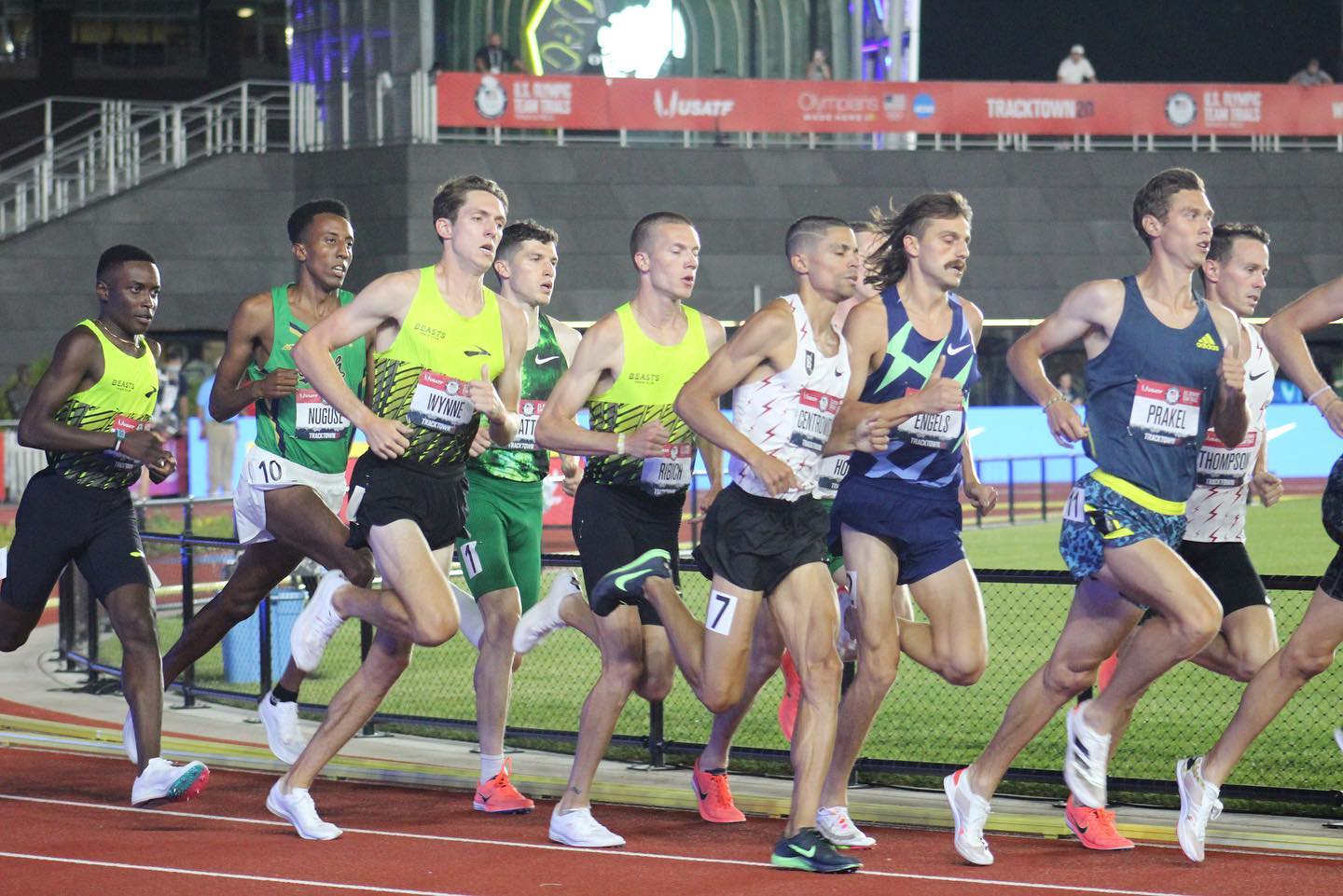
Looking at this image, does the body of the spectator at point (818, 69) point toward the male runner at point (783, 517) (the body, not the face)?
yes

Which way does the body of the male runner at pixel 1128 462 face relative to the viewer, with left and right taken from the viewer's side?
facing the viewer and to the right of the viewer

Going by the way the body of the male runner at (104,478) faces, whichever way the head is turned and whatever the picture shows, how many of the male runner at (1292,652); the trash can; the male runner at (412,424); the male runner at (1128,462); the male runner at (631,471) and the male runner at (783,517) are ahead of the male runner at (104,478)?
5

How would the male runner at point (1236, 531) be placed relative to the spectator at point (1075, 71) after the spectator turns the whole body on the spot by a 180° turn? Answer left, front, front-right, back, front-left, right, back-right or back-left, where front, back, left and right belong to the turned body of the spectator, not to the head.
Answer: back

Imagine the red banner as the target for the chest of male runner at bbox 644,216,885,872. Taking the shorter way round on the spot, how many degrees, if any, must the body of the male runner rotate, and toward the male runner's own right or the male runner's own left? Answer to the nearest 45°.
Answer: approximately 135° to the male runner's own left

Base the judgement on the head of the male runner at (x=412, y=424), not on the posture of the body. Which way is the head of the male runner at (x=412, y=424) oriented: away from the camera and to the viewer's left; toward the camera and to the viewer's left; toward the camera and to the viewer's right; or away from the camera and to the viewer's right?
toward the camera and to the viewer's right

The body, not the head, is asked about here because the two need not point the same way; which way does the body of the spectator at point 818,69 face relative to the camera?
toward the camera

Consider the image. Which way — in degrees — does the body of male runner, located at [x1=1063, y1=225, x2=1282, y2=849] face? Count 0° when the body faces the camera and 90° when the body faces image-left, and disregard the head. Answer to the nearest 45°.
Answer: approximately 315°

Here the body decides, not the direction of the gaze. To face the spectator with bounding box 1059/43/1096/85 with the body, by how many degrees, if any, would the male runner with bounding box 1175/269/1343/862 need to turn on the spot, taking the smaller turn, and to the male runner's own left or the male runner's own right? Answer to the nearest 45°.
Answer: approximately 90° to the male runner's own left

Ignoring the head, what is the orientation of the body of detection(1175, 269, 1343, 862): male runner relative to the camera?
to the viewer's right

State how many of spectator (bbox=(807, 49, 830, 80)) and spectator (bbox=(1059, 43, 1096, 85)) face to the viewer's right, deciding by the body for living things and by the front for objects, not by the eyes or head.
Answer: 0

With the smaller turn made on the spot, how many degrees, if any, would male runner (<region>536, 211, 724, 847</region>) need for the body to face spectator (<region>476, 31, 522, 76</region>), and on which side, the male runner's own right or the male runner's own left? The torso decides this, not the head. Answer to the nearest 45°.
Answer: approximately 135° to the male runner's own left

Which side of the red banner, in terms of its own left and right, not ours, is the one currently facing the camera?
front

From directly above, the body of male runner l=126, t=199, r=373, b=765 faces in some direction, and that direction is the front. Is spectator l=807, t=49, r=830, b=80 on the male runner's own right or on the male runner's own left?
on the male runner's own left

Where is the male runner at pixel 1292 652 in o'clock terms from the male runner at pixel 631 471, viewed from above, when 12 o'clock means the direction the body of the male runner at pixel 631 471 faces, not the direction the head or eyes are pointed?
the male runner at pixel 1292 652 is roughly at 11 o'clock from the male runner at pixel 631 471.

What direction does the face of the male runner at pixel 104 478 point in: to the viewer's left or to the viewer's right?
to the viewer's right

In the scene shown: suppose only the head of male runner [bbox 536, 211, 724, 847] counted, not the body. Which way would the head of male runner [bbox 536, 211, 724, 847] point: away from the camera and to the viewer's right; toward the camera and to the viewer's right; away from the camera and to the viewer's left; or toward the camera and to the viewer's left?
toward the camera and to the viewer's right
